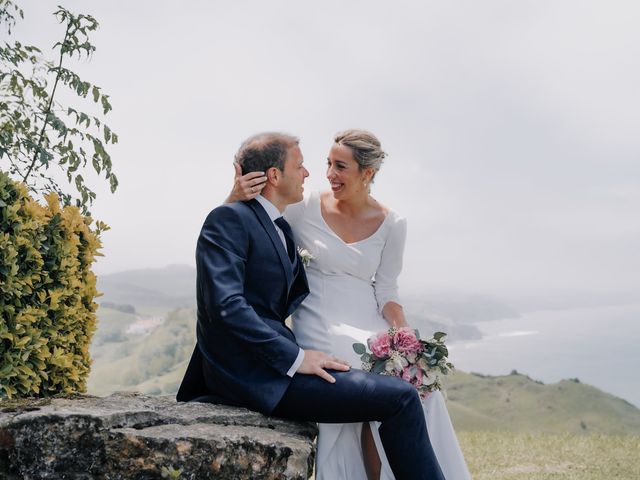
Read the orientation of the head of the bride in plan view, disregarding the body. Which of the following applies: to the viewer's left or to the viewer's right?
to the viewer's left

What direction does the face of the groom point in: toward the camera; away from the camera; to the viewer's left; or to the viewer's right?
to the viewer's right

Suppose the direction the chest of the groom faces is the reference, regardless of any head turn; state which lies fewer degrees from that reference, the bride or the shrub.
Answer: the bride

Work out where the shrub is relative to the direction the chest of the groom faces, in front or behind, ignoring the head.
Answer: behind

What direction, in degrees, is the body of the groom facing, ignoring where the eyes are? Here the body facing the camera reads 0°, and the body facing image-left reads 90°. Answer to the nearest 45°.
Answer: approximately 270°
